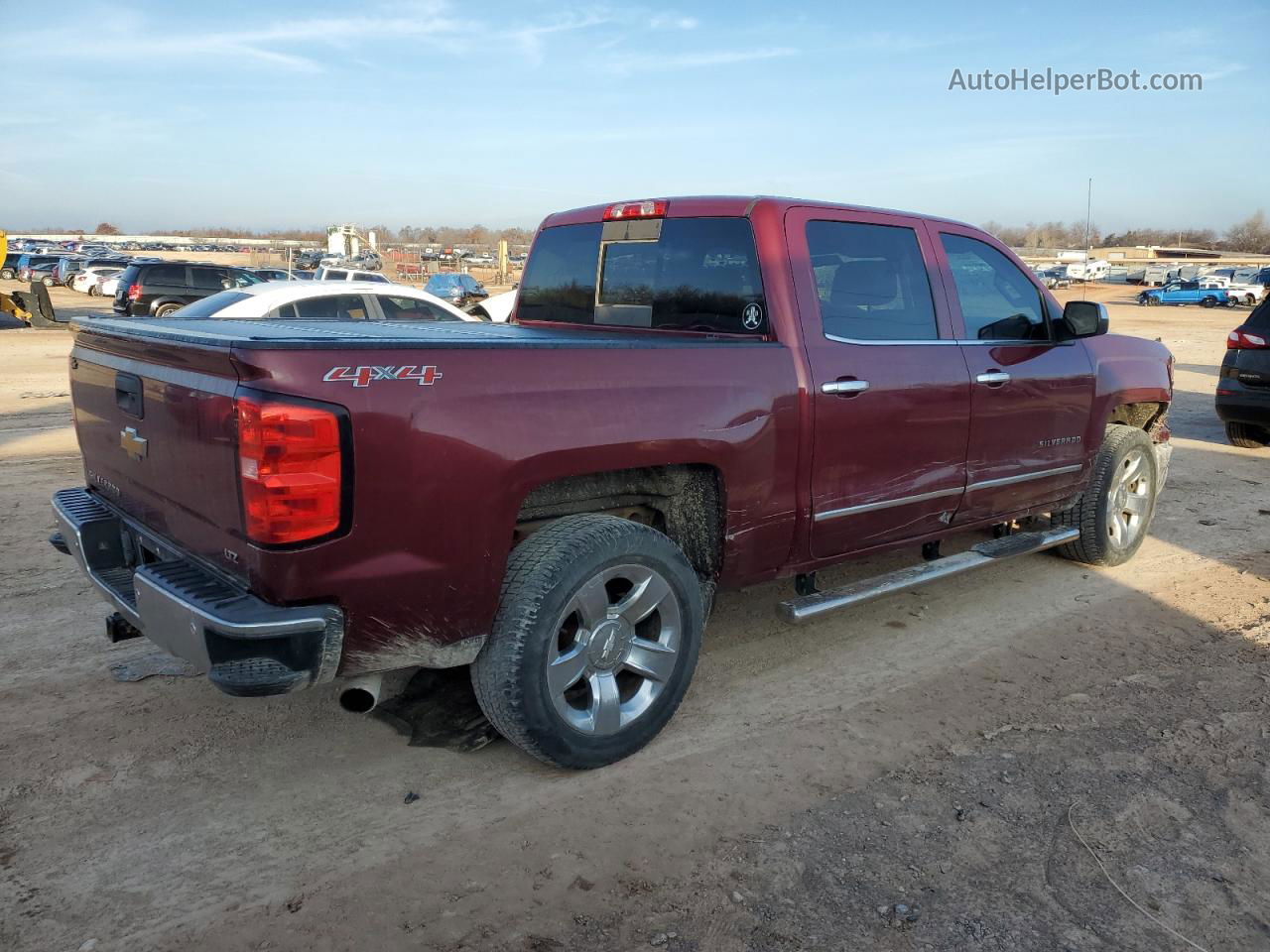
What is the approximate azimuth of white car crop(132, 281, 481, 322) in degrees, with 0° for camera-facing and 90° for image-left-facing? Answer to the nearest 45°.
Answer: approximately 225°

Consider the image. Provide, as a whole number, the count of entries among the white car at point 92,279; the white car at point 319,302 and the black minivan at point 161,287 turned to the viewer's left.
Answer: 0

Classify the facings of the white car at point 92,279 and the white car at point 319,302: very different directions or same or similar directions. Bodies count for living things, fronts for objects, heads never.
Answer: same or similar directions

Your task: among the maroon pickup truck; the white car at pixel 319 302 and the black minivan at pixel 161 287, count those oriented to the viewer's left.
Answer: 0

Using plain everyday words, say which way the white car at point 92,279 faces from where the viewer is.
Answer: facing away from the viewer and to the right of the viewer

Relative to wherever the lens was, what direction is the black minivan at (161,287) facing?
facing away from the viewer and to the right of the viewer

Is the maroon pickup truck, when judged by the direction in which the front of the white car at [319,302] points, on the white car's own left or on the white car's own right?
on the white car's own right

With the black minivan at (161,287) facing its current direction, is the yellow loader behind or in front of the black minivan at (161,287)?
behind

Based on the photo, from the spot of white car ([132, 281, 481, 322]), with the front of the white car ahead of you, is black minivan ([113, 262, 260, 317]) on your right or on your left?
on your left

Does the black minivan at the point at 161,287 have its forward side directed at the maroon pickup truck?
no

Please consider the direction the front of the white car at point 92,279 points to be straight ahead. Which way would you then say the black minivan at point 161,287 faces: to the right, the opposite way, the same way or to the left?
the same way

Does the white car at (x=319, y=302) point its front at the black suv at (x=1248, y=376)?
no

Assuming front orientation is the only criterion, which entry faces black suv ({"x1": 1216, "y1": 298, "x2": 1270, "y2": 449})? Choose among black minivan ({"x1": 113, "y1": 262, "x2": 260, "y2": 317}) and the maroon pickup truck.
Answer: the maroon pickup truck

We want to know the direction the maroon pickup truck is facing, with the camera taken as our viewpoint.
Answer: facing away from the viewer and to the right of the viewer

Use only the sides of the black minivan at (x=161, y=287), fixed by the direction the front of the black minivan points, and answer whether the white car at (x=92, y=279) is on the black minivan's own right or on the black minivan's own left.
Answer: on the black minivan's own left

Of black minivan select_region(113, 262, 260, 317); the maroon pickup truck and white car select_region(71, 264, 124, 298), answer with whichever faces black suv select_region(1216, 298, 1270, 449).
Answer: the maroon pickup truck
